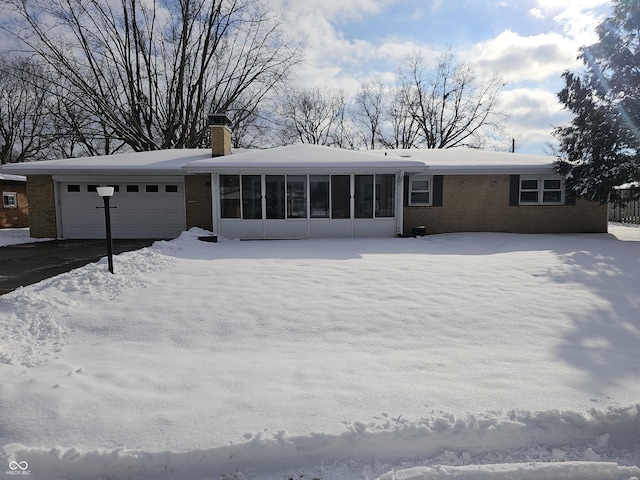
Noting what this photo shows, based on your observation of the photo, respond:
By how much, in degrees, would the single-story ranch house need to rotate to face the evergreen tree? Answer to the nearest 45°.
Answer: approximately 90° to its left

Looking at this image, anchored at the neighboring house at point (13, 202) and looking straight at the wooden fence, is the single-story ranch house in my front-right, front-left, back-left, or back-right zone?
front-right

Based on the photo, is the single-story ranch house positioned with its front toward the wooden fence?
no

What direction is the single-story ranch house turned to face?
toward the camera

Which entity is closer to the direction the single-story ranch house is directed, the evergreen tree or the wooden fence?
the evergreen tree

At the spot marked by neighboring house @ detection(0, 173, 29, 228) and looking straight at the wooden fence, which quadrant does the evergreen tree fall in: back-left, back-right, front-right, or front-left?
front-right

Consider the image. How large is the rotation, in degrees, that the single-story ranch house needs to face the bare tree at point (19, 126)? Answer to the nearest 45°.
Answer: approximately 135° to its right

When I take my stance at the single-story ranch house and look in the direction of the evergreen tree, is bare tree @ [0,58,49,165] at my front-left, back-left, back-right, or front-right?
back-left

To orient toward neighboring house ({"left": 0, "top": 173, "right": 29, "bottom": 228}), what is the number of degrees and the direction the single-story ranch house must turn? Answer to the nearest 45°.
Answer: approximately 135° to its right
